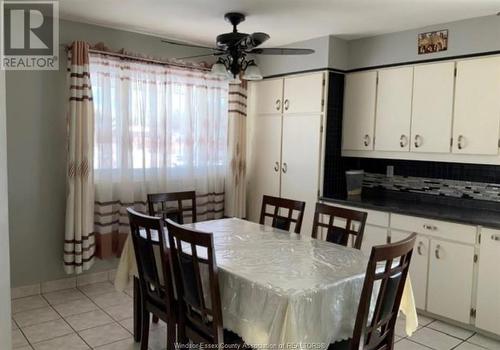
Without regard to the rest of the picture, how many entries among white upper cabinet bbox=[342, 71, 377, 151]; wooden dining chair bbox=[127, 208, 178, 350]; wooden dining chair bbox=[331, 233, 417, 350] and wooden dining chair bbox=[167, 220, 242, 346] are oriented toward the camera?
1

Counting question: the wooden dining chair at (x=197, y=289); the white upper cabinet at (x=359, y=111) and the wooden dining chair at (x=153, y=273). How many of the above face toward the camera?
1

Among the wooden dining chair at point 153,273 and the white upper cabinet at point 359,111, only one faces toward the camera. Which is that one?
the white upper cabinet

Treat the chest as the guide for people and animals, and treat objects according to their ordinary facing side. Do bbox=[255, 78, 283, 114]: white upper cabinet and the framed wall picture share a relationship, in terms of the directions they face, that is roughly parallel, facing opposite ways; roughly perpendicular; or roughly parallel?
roughly parallel

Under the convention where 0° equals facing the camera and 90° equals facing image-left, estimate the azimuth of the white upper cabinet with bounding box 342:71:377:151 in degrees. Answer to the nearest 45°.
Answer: approximately 0°

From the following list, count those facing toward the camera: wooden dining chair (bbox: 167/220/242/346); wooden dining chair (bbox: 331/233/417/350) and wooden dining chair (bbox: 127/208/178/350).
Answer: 0

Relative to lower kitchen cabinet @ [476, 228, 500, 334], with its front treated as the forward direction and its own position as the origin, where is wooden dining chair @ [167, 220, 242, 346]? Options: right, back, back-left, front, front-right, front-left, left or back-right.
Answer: front

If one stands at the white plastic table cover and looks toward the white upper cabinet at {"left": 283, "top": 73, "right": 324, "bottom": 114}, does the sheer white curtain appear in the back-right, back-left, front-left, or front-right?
front-left

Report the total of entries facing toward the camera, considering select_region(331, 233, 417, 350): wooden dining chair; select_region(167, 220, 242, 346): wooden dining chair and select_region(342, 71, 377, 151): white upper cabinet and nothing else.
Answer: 1

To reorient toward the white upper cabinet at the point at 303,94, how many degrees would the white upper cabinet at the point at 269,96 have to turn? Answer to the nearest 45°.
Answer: approximately 90° to its left

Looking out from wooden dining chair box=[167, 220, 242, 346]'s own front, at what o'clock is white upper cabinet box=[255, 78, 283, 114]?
The white upper cabinet is roughly at 11 o'clock from the wooden dining chair.

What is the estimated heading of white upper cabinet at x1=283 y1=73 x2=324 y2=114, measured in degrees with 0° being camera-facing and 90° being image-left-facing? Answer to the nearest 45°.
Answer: approximately 45°

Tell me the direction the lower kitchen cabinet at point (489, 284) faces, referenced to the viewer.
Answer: facing the viewer and to the left of the viewer

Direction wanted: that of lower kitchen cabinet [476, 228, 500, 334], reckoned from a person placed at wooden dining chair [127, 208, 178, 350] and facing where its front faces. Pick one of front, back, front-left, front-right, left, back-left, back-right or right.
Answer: front-right

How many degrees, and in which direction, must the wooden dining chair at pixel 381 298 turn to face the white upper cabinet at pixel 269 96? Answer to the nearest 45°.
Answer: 0° — it already faces it

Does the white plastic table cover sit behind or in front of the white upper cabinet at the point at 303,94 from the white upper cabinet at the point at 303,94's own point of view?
in front

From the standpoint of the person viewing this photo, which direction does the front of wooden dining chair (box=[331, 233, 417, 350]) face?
facing away from the viewer and to the left of the viewer
